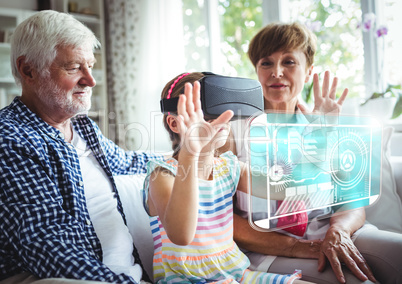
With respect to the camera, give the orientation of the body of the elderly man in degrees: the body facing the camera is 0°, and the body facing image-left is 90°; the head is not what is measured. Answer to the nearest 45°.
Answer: approximately 315°

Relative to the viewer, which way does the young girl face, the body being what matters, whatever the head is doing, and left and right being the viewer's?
facing the viewer and to the right of the viewer

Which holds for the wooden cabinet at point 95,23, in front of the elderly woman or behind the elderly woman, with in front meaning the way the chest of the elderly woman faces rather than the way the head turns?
behind

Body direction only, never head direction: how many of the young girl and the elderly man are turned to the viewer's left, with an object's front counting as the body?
0

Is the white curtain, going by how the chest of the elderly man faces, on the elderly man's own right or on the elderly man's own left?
on the elderly man's own left

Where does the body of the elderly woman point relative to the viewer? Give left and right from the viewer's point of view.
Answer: facing the viewer

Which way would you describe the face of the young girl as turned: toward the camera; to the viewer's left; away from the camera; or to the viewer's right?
to the viewer's right

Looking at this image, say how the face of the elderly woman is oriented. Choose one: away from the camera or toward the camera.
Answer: toward the camera

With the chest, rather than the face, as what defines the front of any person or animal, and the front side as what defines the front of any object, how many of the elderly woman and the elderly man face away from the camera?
0
